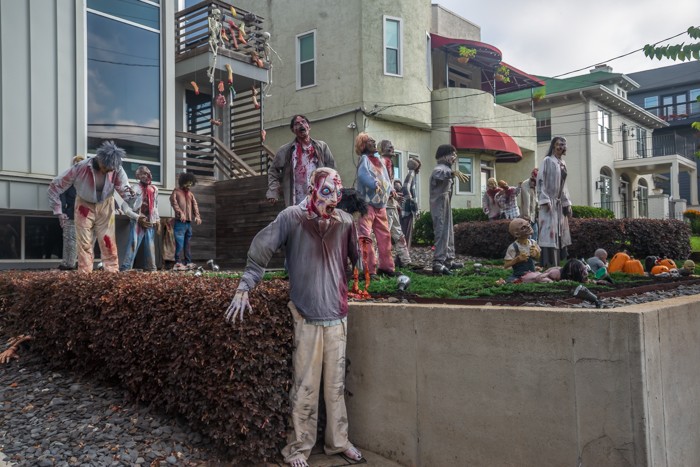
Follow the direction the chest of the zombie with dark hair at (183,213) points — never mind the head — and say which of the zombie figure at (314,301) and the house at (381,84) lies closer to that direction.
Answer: the zombie figure

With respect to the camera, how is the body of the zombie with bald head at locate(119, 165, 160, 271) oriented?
toward the camera

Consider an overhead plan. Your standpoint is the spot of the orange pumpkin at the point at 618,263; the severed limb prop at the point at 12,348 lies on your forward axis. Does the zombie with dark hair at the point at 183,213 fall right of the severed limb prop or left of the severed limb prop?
right

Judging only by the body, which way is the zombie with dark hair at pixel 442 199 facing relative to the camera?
to the viewer's right

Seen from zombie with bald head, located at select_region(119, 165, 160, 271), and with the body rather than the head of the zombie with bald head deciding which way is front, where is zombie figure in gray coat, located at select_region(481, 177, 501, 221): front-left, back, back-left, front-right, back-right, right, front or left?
left

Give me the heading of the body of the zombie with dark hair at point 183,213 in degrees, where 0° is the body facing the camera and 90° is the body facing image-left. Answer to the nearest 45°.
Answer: approximately 315°

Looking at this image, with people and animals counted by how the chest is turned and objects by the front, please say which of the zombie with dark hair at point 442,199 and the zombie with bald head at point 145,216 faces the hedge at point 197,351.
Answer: the zombie with bald head at point 145,216

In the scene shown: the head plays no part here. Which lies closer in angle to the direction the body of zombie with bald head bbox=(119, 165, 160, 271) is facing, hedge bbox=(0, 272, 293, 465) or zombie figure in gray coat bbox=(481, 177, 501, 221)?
the hedge

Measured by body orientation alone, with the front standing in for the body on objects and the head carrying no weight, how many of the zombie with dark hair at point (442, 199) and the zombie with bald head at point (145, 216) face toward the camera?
1
